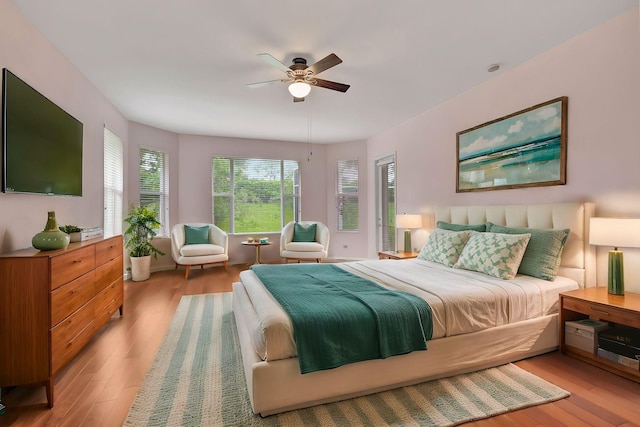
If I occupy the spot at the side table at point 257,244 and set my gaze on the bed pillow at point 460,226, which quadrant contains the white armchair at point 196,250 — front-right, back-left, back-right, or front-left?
back-right

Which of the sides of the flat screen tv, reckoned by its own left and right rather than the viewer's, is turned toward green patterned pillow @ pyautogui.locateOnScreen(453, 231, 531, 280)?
front

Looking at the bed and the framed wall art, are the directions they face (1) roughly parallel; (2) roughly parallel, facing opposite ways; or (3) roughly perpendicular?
roughly parallel

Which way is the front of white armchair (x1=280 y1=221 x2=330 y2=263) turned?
toward the camera

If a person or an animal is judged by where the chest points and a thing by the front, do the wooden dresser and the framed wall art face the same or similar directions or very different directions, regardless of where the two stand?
very different directions

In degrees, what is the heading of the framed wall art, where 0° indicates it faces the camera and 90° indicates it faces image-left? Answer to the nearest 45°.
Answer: approximately 45°

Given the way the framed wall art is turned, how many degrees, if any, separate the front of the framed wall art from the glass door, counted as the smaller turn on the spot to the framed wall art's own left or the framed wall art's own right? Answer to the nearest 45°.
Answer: approximately 90° to the framed wall art's own right

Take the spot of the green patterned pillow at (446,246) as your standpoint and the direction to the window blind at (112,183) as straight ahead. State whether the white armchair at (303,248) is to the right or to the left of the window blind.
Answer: right

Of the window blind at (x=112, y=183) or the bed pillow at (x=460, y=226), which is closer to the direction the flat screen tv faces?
the bed pillow

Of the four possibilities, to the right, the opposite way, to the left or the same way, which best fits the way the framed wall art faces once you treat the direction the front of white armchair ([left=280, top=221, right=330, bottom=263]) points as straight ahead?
to the right

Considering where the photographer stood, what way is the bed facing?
facing the viewer and to the left of the viewer

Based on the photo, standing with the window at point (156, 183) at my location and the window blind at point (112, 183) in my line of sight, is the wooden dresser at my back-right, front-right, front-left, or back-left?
front-left

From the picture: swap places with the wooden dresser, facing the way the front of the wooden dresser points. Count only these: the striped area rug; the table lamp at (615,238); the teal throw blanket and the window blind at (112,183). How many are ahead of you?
3

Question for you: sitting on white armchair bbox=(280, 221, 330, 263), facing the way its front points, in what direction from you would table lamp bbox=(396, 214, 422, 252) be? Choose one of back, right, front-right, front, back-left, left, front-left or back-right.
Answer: front-left

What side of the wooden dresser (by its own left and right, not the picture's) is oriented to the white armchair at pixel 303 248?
left

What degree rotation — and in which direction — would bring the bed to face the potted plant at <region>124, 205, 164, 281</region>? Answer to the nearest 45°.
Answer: approximately 45° to its right

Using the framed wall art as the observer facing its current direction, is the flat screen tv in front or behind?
in front

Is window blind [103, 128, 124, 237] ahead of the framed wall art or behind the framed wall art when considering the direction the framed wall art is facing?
ahead

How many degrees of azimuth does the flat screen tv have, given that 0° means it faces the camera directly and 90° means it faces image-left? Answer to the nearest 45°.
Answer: approximately 315°

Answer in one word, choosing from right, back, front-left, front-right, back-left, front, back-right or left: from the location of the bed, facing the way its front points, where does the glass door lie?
back-right
